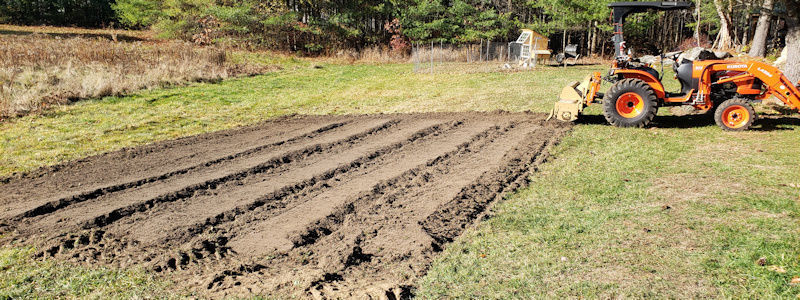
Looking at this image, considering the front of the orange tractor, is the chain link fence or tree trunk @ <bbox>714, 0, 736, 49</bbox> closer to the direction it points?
the tree trunk

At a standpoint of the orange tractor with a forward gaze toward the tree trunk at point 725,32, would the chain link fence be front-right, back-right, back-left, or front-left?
front-left

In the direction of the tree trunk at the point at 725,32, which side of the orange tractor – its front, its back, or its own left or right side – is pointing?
left

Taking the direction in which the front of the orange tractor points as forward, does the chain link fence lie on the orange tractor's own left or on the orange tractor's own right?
on the orange tractor's own left

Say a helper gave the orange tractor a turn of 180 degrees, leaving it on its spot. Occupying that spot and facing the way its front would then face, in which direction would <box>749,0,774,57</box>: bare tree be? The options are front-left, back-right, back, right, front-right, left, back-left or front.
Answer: right

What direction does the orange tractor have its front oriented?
to the viewer's right
